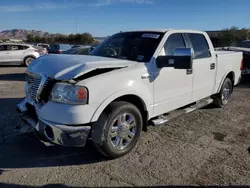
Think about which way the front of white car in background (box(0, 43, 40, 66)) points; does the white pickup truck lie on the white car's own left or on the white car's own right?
on the white car's own left

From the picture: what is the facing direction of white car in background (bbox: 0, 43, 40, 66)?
to the viewer's left

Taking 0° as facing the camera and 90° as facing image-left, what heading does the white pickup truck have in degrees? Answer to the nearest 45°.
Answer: approximately 45°

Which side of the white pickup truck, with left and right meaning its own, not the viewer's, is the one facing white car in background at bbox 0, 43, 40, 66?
right
